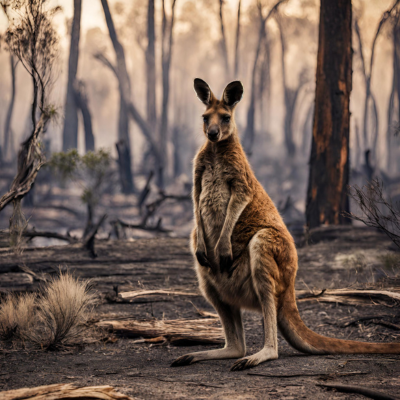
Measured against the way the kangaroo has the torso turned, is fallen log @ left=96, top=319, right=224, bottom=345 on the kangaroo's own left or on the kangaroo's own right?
on the kangaroo's own right

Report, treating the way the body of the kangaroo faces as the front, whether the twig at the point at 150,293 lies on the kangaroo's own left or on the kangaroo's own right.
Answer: on the kangaroo's own right

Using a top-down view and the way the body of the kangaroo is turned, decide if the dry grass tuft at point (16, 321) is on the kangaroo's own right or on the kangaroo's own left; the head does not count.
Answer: on the kangaroo's own right

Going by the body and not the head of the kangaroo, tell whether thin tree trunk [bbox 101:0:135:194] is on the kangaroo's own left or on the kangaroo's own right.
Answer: on the kangaroo's own right

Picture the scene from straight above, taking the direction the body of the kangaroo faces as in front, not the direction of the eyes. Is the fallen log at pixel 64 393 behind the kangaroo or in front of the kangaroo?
in front

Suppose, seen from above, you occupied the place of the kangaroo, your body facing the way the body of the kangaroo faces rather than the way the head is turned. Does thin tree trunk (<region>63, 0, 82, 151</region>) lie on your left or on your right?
on your right

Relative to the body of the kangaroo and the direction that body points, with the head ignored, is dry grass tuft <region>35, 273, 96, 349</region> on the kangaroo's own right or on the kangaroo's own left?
on the kangaroo's own right

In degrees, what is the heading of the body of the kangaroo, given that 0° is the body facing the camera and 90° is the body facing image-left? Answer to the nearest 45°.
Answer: approximately 45°

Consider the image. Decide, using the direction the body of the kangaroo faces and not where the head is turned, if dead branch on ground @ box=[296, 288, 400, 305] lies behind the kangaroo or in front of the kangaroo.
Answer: behind

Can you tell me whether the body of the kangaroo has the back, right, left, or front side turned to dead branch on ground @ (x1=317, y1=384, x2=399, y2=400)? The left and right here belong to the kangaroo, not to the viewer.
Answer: left
